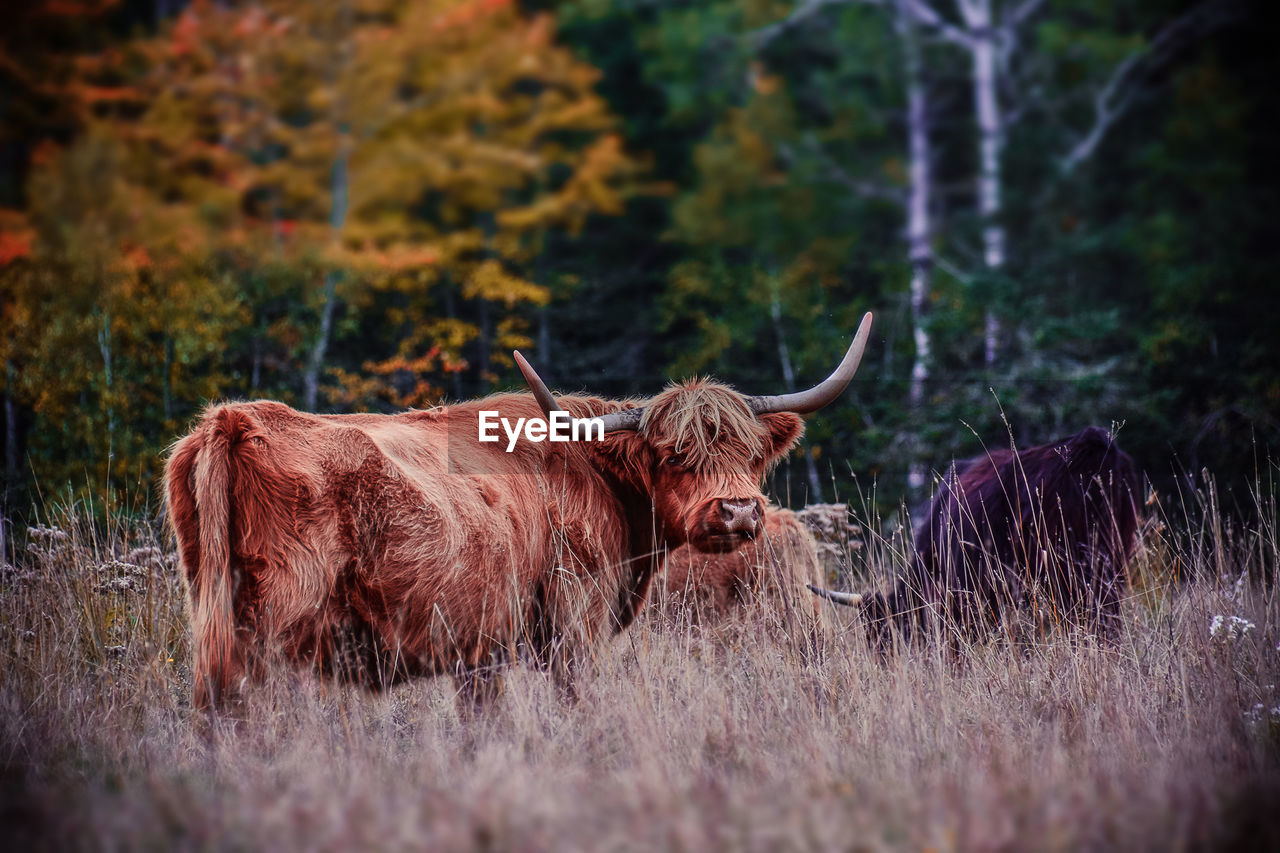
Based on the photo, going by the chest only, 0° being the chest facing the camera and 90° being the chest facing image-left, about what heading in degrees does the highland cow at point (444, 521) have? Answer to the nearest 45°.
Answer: approximately 225°

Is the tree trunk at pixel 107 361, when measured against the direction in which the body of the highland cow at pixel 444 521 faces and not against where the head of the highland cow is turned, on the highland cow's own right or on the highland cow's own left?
on the highland cow's own left

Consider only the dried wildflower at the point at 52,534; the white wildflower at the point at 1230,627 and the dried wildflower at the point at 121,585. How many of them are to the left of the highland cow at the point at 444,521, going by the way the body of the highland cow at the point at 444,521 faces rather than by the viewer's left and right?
2

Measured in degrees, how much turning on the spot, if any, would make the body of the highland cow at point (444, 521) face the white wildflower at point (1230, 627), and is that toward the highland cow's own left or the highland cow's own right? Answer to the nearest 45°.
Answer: approximately 45° to the highland cow's own right

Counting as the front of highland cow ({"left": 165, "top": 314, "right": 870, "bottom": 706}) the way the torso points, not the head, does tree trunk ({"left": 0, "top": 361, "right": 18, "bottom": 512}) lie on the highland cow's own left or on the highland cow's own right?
on the highland cow's own left

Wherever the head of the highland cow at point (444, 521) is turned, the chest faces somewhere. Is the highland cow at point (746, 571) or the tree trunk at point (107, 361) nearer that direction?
the highland cow

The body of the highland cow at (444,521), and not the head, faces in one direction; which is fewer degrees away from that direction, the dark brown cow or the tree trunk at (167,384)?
the dark brown cow

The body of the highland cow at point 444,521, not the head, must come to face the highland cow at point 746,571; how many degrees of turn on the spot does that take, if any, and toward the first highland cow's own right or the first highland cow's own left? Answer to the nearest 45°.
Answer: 0° — it already faces it

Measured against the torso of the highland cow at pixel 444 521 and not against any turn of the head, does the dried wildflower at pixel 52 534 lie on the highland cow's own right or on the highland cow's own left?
on the highland cow's own left
